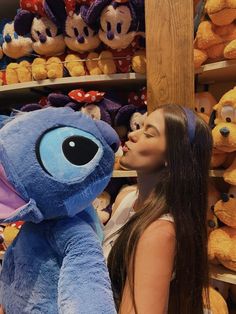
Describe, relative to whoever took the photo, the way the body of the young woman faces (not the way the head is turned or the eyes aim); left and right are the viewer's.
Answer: facing to the left of the viewer

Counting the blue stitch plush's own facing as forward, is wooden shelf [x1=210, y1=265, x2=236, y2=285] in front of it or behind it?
in front

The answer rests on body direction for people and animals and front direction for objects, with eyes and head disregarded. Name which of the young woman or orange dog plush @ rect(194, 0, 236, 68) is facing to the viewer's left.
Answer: the young woman

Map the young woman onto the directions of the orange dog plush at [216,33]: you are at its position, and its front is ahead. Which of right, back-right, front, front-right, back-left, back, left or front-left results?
front

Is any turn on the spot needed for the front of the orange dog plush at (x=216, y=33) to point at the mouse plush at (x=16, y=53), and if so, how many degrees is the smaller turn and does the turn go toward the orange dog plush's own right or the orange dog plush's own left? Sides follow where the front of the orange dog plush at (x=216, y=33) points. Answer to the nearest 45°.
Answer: approximately 90° to the orange dog plush's own right

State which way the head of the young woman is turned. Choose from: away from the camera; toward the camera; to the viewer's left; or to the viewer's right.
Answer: to the viewer's left

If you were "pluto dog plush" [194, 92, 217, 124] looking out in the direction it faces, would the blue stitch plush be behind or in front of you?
in front

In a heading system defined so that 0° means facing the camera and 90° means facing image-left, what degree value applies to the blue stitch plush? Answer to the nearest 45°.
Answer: approximately 270°

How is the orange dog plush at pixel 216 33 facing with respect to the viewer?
toward the camera

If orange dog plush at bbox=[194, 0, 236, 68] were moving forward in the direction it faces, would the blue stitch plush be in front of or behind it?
in front
